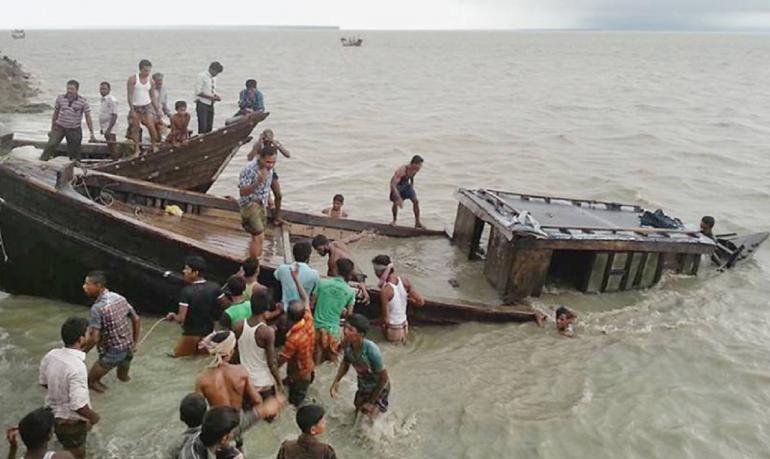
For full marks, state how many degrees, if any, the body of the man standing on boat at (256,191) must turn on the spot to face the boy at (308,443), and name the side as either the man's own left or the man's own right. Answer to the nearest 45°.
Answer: approximately 45° to the man's own right

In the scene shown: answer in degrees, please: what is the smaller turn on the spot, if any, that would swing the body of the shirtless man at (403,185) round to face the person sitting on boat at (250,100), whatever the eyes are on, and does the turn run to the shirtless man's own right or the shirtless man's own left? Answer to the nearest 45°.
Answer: approximately 135° to the shirtless man's own right

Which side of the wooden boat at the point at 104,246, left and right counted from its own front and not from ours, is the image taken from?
left

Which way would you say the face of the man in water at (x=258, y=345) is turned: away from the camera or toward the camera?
away from the camera

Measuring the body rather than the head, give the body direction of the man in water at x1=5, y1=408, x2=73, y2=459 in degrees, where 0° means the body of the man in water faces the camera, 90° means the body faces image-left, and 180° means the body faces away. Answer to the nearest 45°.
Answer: approximately 180°

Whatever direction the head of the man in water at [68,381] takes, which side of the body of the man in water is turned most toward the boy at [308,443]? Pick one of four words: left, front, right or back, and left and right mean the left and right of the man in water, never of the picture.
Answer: right

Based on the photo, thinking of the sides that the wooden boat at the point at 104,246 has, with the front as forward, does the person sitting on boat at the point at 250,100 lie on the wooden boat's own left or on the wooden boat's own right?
on the wooden boat's own right

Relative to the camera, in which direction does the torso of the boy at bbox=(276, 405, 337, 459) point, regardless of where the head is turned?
away from the camera

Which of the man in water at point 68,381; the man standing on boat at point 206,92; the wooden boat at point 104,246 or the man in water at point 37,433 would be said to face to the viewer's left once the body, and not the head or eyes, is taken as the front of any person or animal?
the wooden boat
